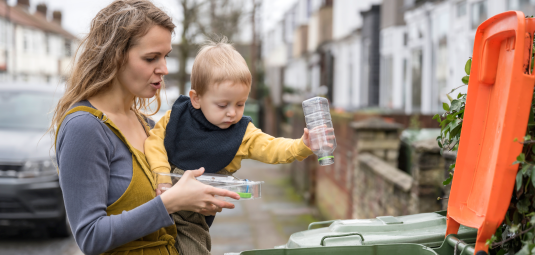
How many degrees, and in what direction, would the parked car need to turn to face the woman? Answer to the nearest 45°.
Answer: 0° — it already faces them

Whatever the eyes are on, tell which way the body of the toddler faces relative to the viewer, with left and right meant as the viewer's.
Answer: facing the viewer and to the right of the viewer

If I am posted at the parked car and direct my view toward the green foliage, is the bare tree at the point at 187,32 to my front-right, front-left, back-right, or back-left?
back-left

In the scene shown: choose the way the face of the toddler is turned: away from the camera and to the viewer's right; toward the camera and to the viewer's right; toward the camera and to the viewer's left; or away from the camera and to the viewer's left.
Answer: toward the camera and to the viewer's right

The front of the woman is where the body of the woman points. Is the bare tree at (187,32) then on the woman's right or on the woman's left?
on the woman's left

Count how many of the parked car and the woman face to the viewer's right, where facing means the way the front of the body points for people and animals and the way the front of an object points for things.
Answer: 1

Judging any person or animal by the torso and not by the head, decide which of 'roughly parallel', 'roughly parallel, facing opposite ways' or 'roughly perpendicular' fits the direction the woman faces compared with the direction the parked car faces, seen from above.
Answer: roughly perpendicular

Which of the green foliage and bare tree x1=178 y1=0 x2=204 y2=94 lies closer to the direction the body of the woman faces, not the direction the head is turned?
the green foliage

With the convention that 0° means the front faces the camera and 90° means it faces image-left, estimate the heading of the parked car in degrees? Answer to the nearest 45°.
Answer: approximately 0°

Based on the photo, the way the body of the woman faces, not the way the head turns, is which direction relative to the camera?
to the viewer's right

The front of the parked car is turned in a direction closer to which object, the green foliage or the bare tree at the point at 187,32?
the green foliage

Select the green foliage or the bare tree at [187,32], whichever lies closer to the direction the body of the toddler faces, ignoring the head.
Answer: the green foliage

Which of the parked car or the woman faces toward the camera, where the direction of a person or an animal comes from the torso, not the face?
the parked car

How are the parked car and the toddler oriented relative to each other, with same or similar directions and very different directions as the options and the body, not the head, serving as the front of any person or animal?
same or similar directions

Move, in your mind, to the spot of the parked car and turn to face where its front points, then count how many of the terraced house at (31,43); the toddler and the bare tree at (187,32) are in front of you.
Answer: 1

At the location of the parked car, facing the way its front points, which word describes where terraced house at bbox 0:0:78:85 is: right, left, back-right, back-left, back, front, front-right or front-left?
back
